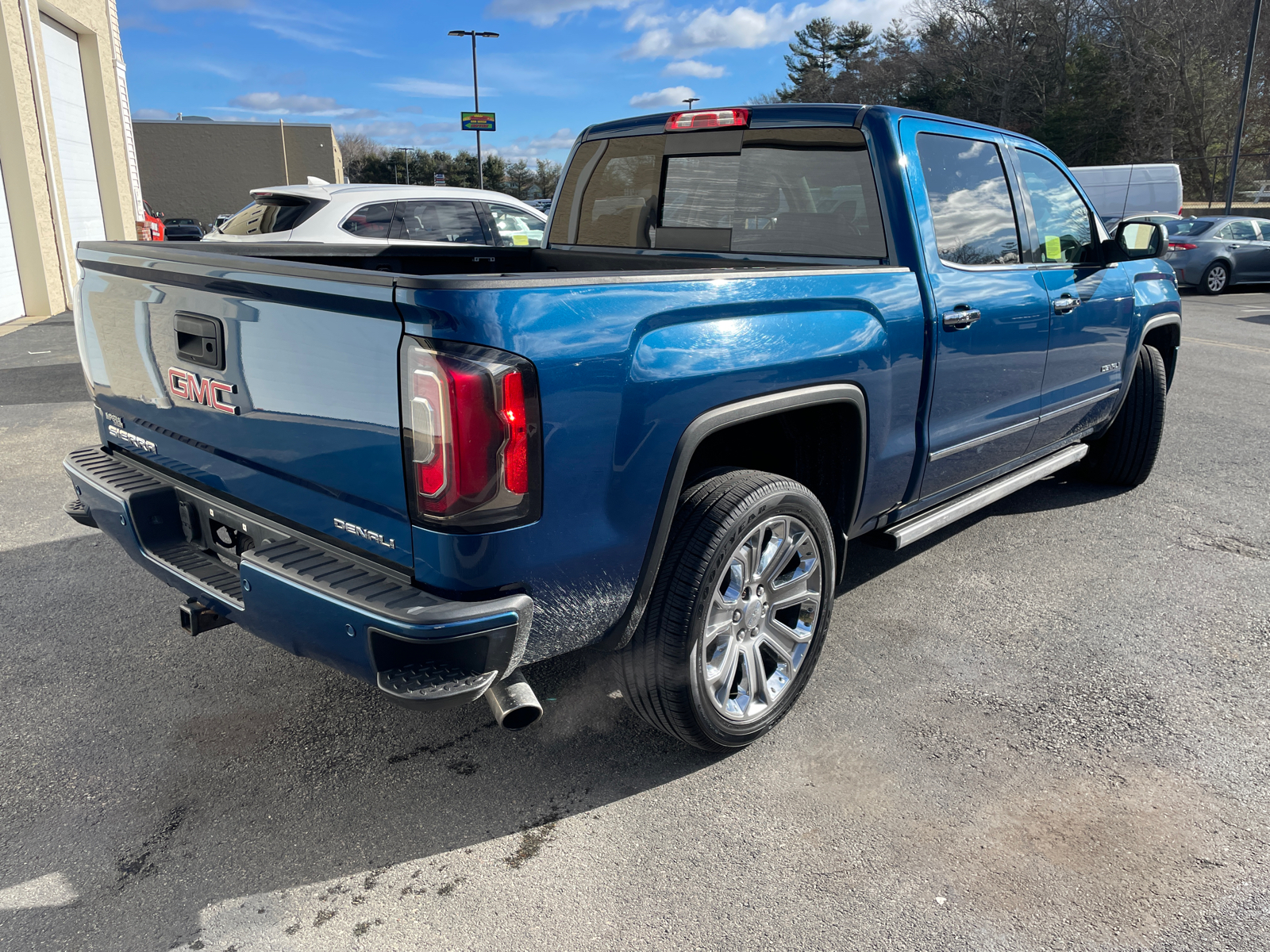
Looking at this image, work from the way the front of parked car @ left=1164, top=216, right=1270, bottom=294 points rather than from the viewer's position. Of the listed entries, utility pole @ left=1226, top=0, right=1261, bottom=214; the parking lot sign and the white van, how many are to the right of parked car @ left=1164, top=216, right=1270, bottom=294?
0

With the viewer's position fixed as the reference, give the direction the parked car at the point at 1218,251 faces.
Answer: facing away from the viewer and to the right of the viewer

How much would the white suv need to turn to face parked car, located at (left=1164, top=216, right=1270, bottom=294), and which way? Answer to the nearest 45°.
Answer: approximately 45° to its right

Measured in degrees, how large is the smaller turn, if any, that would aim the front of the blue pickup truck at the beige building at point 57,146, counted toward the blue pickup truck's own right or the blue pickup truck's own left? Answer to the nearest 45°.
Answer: approximately 90° to the blue pickup truck's own left

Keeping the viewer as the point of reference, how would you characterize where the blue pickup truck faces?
facing away from the viewer and to the right of the viewer

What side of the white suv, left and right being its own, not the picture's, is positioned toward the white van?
front

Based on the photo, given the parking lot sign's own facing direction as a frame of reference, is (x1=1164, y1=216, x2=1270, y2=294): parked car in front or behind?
in front

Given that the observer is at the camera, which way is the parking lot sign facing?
facing the viewer

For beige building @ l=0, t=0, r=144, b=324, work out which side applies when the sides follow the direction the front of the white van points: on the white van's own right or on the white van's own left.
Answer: on the white van's own left

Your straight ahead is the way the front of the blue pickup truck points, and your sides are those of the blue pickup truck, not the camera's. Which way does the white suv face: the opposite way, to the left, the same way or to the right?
the same way

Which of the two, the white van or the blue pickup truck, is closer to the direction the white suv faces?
the white van

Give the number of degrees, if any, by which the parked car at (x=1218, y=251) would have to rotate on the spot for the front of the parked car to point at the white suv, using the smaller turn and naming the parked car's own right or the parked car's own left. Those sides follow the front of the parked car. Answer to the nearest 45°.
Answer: approximately 180°

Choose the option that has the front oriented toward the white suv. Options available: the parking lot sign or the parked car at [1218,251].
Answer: the parking lot sign

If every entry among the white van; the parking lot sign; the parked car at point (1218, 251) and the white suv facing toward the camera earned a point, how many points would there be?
1

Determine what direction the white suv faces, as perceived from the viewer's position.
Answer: facing away from the viewer and to the right of the viewer

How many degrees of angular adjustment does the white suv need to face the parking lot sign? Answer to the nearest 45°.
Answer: approximately 45° to its left

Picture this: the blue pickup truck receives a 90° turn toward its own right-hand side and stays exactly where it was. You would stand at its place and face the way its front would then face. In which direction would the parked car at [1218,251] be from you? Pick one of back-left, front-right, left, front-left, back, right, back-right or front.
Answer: left
